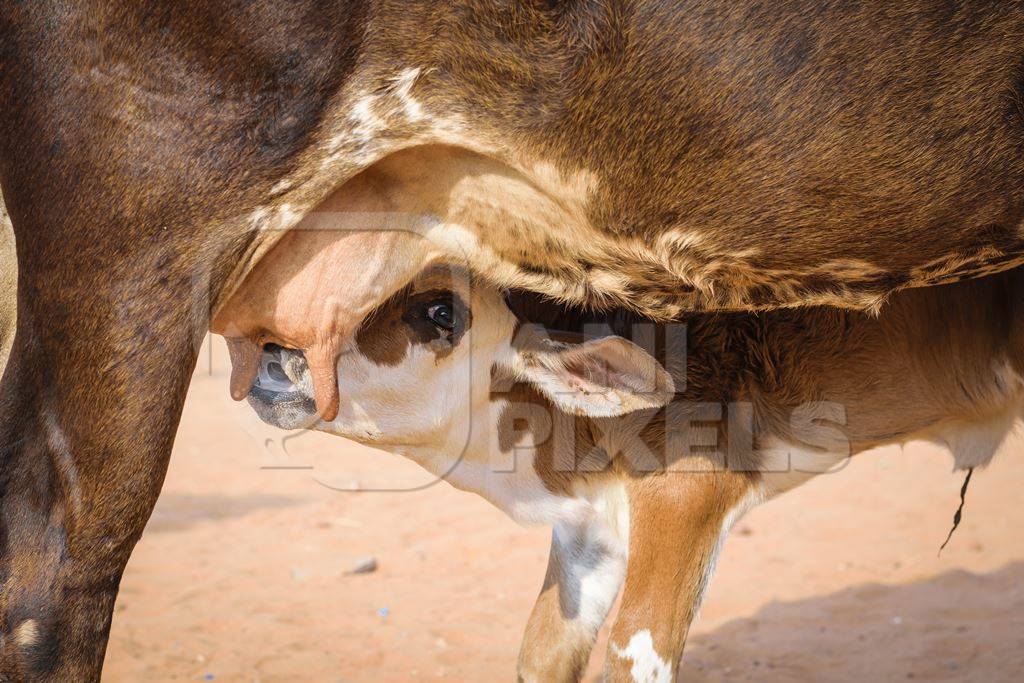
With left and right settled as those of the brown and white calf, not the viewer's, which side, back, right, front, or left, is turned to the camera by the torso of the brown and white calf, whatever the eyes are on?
left

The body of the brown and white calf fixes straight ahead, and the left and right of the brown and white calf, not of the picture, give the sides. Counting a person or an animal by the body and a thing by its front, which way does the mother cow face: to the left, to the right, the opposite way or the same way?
the opposite way

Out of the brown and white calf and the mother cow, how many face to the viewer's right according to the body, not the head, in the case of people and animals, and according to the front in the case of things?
1

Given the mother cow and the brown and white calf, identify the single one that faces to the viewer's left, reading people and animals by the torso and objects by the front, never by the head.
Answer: the brown and white calf

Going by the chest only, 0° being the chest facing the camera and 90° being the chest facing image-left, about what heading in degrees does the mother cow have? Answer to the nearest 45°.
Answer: approximately 270°
